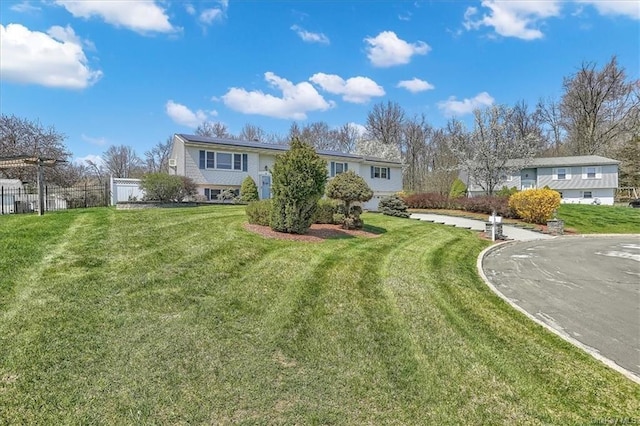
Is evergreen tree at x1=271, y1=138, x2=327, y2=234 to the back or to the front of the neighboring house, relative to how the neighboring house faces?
to the front

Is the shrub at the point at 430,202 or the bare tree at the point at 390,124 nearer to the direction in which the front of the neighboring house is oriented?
the shrub

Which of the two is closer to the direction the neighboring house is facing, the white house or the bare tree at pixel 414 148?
the white house

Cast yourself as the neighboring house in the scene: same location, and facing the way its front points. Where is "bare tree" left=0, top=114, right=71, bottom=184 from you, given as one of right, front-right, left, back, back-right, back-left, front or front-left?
front-right

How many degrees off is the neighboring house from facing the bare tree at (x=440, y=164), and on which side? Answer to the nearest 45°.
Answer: approximately 90° to its right

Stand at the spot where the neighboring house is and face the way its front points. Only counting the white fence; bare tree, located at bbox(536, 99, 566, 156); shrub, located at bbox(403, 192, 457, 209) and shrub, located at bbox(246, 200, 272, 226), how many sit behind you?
1

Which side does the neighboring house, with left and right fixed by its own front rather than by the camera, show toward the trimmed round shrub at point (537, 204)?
front

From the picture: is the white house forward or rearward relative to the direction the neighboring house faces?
forward

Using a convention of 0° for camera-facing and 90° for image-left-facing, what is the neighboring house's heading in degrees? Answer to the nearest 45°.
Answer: approximately 0°

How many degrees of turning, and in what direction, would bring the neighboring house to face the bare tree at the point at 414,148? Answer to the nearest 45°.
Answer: approximately 90° to its right
